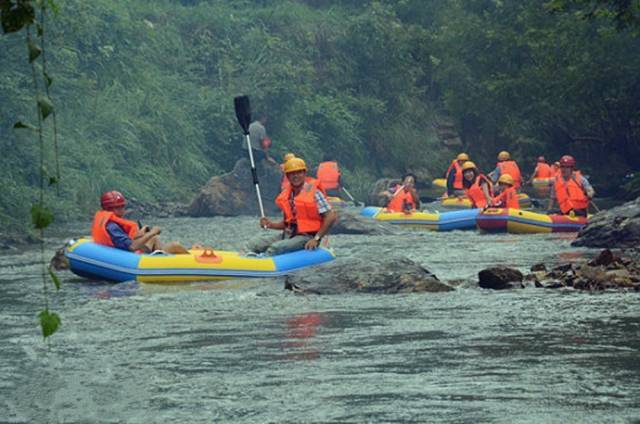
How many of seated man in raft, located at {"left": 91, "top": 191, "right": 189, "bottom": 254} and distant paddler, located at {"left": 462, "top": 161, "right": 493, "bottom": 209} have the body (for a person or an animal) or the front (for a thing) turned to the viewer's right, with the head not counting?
1

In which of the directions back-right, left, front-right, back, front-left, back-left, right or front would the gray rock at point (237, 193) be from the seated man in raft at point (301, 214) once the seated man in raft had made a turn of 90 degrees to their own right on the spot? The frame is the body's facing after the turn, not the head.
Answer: front-right

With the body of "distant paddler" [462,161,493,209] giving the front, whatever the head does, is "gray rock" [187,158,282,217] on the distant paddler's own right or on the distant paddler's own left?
on the distant paddler's own right

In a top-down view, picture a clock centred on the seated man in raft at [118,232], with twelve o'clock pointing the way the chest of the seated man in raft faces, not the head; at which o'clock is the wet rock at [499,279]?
The wet rock is roughly at 1 o'clock from the seated man in raft.

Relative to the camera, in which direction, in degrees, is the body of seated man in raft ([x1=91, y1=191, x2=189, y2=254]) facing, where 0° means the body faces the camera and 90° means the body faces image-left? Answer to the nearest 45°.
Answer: approximately 270°

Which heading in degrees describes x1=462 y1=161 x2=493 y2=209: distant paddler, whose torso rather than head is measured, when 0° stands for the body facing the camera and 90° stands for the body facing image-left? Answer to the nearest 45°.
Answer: approximately 45°

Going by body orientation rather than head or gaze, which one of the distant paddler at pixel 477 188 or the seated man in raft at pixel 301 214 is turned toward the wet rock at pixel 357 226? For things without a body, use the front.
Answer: the distant paddler
